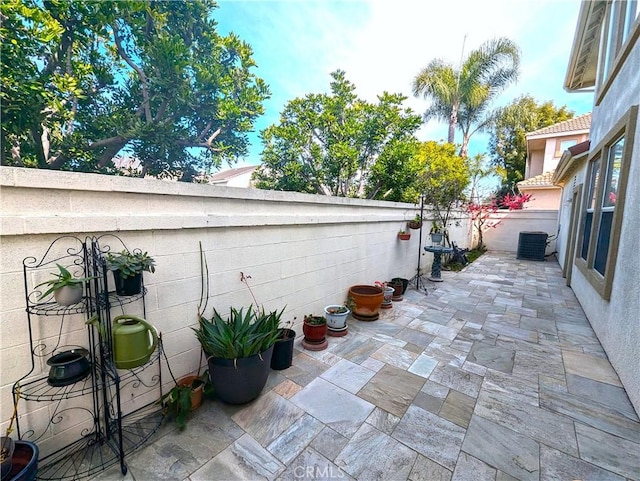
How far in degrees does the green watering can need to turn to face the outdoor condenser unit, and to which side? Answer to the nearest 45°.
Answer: approximately 180°

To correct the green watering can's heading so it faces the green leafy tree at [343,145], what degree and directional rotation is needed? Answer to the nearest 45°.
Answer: approximately 135° to its right

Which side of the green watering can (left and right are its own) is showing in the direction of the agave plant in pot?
back

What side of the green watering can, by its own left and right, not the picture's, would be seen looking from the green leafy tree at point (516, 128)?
back

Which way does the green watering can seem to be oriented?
to the viewer's left

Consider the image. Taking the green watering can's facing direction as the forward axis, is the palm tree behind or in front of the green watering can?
behind

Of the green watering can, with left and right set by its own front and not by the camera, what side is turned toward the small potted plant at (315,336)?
back

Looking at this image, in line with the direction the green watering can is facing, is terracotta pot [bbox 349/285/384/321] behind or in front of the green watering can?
behind

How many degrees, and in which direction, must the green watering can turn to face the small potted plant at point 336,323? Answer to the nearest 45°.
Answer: approximately 180°
